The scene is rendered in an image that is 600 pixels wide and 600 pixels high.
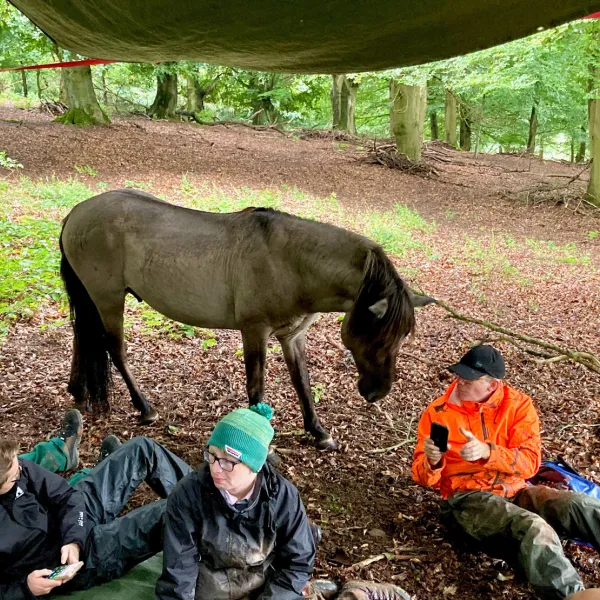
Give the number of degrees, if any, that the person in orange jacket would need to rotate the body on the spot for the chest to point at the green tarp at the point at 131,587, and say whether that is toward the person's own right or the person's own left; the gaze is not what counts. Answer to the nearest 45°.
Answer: approximately 45° to the person's own right

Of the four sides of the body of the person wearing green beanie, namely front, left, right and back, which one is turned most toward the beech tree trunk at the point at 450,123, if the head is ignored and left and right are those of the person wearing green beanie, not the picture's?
back

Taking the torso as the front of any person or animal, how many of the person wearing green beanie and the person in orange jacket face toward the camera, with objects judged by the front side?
2

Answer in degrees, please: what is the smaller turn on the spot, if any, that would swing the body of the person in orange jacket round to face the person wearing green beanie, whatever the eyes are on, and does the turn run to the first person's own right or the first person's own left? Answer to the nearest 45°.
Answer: approximately 45° to the first person's own right

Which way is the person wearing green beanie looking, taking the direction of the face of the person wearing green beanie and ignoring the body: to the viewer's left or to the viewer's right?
to the viewer's left

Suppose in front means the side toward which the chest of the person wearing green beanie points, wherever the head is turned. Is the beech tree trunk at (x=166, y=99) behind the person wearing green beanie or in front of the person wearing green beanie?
behind

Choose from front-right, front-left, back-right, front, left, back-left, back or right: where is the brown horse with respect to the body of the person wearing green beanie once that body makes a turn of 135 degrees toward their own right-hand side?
front-right

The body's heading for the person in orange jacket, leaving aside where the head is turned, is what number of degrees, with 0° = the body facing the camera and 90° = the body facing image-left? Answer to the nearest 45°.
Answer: approximately 0°
